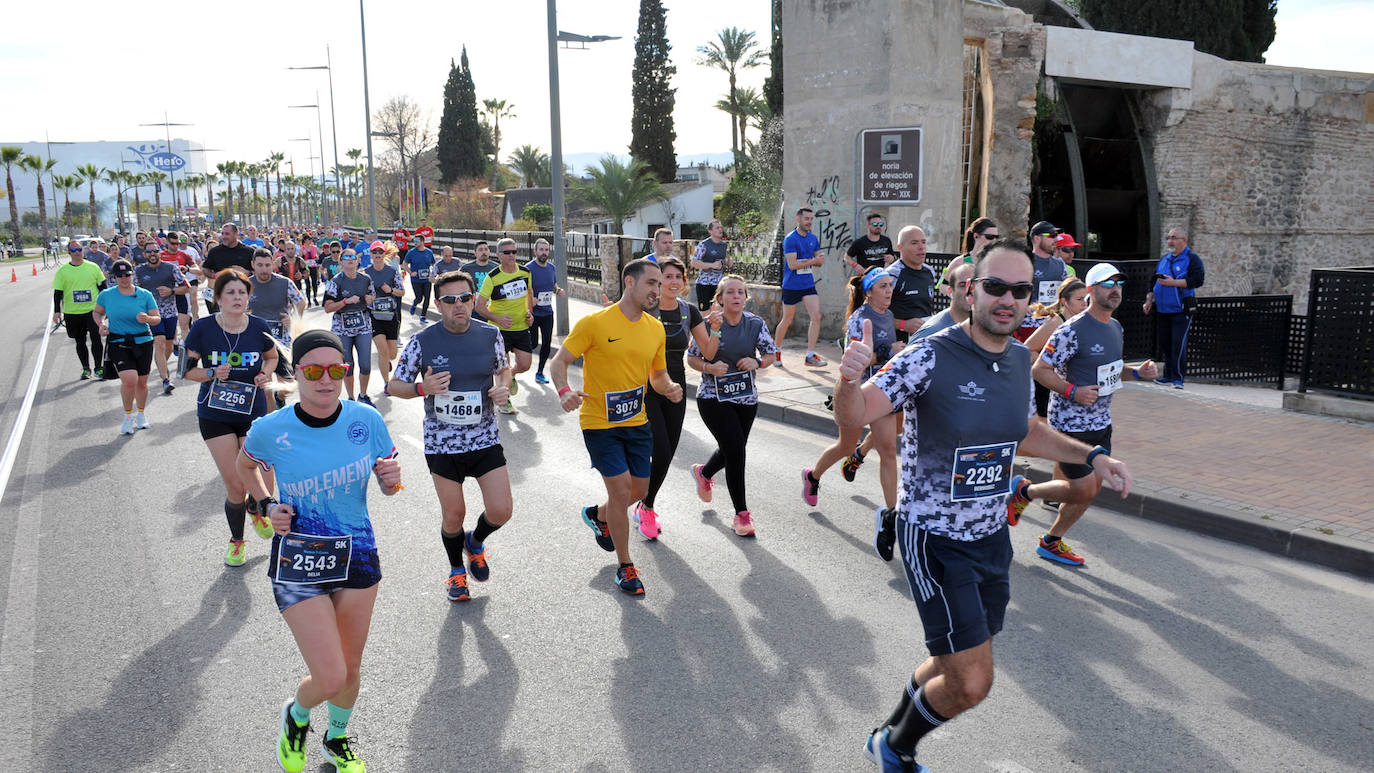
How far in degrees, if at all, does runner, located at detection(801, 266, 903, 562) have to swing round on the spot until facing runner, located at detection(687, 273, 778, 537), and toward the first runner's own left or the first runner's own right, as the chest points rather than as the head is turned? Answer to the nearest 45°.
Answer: approximately 90° to the first runner's own right

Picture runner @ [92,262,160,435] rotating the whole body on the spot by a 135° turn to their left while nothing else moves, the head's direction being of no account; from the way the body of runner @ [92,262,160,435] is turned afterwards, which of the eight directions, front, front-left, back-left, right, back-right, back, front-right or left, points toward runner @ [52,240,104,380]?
front-left

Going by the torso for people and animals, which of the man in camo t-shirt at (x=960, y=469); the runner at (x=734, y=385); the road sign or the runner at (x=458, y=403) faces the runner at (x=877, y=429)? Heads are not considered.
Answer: the road sign

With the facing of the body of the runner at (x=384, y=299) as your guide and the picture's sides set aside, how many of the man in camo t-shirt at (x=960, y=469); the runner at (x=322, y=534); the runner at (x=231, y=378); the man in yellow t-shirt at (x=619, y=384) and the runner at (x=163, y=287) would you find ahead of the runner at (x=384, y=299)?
4

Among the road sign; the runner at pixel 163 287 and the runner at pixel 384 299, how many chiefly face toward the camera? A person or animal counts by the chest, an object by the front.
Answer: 3

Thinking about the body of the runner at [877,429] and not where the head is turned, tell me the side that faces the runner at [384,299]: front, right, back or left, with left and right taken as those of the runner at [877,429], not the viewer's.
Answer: back

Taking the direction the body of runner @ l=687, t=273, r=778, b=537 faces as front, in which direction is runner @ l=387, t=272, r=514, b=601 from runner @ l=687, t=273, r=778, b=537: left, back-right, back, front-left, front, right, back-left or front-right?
front-right

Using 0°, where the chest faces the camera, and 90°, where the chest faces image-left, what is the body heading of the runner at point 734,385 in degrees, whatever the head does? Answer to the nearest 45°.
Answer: approximately 0°
